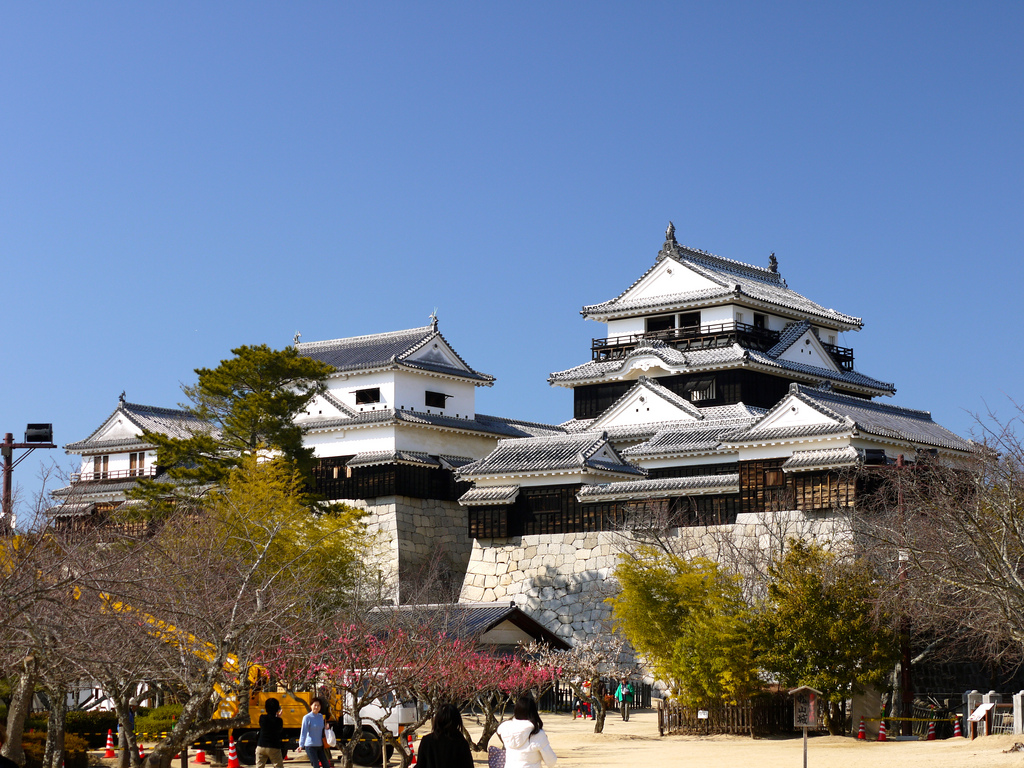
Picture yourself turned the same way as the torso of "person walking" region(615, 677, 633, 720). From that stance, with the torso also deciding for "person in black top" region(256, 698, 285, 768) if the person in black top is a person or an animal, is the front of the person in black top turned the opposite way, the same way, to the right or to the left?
the opposite way

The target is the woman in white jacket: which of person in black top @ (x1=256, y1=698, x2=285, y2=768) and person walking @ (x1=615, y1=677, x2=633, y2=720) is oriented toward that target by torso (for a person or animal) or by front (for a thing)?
the person walking

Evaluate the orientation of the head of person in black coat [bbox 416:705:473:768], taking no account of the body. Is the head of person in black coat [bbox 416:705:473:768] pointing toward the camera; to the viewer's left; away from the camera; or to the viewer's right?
away from the camera

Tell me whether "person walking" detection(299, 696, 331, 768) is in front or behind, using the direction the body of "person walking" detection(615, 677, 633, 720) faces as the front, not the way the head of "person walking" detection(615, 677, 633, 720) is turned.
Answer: in front

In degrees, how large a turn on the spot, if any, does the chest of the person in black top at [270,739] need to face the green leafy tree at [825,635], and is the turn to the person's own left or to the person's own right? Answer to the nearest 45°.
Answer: approximately 45° to the person's own right

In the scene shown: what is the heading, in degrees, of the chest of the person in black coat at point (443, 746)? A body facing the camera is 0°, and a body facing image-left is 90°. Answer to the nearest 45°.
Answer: approximately 180°

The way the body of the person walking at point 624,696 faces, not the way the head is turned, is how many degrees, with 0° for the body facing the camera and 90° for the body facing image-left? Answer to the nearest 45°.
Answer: approximately 0°

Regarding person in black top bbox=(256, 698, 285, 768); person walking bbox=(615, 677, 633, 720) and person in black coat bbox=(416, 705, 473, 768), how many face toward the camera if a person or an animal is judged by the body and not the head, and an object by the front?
1

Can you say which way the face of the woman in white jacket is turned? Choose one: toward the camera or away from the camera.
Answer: away from the camera

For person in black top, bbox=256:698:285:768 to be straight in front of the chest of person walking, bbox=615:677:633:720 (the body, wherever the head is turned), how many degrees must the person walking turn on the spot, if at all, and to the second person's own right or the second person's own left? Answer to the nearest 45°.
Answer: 0° — they already face them

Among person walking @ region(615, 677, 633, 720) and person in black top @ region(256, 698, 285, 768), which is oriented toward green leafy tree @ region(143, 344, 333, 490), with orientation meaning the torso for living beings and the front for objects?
the person in black top

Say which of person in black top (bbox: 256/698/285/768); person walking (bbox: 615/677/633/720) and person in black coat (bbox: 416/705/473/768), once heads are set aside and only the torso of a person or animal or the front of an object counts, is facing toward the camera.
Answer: the person walking

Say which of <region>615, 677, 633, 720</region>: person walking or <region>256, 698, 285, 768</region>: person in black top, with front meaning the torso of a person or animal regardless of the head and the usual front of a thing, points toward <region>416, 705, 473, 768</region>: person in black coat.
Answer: the person walking

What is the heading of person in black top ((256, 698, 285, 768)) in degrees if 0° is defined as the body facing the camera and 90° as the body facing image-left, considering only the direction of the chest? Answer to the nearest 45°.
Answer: approximately 180°

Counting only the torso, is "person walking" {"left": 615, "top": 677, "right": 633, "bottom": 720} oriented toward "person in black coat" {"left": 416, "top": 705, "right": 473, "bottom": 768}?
yes
